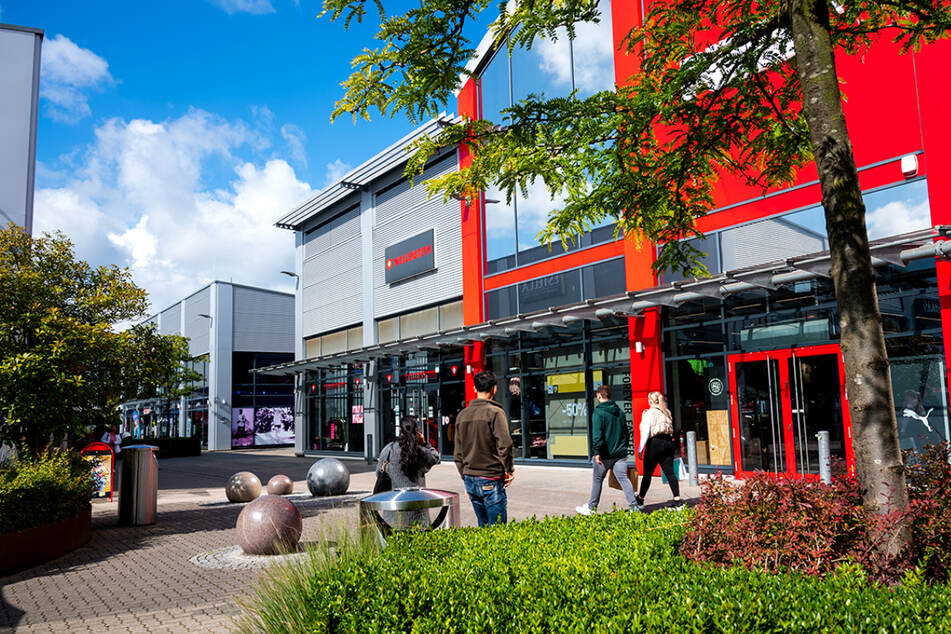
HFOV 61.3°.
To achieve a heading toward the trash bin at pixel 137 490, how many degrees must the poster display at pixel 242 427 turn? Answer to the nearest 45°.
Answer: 0° — it already faces it

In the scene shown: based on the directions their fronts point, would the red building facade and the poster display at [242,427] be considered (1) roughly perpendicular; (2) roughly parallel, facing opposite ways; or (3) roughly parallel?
roughly perpendicular

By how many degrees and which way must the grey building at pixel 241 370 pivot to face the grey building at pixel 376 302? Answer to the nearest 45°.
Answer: approximately 45° to its left

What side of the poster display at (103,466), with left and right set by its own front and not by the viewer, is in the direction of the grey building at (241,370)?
back

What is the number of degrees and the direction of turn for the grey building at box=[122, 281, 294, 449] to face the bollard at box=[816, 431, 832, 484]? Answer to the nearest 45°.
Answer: approximately 45° to its left

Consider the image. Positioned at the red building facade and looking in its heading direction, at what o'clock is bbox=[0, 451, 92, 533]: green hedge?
The green hedge is roughly at 12 o'clock from the red building facade.

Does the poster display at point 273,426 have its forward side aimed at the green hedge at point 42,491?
yes

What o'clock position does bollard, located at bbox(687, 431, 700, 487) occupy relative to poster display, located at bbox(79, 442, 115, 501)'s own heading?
The bollard is roughly at 10 o'clock from the poster display.

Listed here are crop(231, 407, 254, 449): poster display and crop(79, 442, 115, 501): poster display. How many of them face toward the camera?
2

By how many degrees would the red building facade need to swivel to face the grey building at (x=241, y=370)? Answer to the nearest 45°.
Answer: approximately 90° to its right

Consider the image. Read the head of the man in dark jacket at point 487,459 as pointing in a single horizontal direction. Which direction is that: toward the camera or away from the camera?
away from the camera

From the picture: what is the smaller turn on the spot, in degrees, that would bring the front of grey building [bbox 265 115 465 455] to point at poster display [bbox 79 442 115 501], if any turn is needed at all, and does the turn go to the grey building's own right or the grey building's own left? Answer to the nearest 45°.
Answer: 0° — it already faces it

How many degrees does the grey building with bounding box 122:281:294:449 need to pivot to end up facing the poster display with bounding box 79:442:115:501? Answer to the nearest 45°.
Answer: approximately 45° to its left

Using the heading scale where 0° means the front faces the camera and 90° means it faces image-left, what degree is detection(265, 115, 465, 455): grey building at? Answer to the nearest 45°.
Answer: approximately 45°

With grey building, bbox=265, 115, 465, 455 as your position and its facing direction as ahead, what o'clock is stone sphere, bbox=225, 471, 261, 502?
The stone sphere is roughly at 11 o'clock from the grey building.
